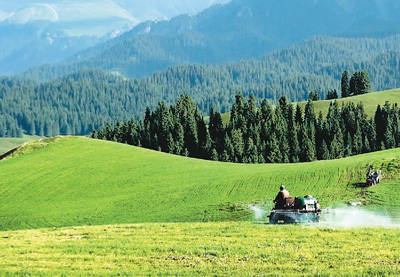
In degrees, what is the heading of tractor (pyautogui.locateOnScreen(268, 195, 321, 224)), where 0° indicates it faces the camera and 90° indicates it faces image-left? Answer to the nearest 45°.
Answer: approximately 90°
